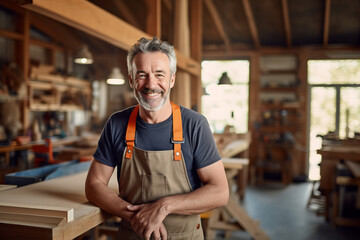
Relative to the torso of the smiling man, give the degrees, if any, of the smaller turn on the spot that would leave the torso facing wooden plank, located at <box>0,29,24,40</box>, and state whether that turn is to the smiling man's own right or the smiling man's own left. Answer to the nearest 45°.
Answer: approximately 135° to the smiling man's own right

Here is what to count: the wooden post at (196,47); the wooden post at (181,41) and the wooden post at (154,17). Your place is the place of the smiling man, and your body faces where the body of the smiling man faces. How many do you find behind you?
3

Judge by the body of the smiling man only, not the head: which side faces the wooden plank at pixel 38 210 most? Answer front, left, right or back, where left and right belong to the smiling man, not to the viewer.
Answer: right

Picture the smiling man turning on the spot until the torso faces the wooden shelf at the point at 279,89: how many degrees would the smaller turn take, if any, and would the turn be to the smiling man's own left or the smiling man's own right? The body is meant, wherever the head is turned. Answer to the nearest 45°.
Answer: approximately 135° to the smiling man's own left

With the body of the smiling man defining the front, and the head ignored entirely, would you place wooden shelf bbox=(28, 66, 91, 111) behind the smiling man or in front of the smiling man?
behind

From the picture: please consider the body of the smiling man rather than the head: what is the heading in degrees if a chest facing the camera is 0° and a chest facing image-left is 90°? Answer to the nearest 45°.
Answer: approximately 0°

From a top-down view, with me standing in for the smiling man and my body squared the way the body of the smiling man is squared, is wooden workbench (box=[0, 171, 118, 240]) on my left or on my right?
on my right

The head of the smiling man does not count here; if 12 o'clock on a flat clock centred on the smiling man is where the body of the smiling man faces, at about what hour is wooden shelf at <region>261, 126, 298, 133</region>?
The wooden shelf is roughly at 7 o'clock from the smiling man.

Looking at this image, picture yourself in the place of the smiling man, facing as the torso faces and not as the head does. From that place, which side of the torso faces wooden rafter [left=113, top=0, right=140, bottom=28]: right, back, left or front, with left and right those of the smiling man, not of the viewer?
back

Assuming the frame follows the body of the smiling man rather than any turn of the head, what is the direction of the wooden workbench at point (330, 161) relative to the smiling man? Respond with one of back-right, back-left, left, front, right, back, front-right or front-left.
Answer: back-left

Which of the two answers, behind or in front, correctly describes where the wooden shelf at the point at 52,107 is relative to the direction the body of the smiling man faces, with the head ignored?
behind
